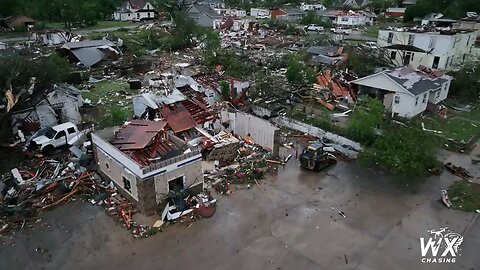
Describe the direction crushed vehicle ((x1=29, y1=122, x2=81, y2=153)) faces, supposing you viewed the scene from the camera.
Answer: facing the viewer and to the left of the viewer

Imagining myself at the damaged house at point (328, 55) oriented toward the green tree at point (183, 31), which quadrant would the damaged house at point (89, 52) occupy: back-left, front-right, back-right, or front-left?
front-left

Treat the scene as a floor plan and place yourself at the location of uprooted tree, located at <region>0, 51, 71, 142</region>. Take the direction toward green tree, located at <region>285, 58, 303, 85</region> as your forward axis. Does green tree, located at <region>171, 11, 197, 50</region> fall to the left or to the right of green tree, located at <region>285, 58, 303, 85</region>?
left

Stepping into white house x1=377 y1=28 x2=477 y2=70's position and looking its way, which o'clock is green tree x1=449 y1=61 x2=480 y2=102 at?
The green tree is roughly at 10 o'clock from the white house.

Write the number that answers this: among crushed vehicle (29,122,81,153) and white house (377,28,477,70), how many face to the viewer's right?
0

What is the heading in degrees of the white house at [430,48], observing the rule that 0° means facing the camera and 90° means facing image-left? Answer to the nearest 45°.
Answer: approximately 45°
